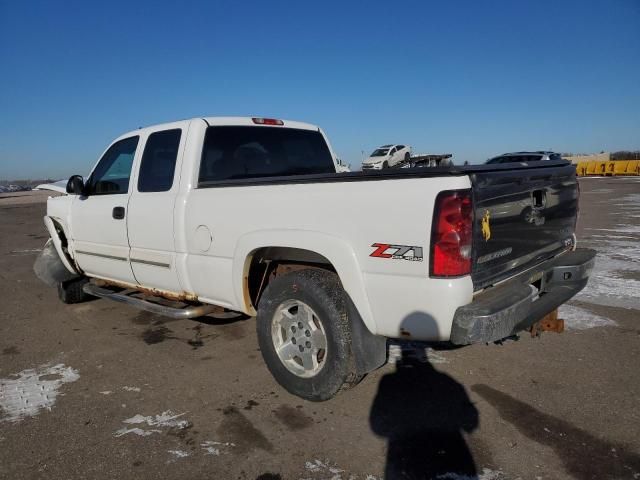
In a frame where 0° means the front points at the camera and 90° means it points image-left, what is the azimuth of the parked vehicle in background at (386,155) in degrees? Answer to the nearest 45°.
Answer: approximately 45°

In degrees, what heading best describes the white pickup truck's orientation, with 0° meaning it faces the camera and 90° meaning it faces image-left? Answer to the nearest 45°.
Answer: approximately 135°

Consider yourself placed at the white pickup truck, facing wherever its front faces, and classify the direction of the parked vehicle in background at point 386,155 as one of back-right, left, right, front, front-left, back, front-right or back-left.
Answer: front-right

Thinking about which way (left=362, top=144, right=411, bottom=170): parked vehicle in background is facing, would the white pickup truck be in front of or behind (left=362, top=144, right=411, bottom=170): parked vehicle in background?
in front

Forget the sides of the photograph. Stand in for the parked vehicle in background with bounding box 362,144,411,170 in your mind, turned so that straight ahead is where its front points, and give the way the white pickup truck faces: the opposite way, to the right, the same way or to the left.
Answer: to the right

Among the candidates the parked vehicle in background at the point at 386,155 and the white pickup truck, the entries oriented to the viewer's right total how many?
0
